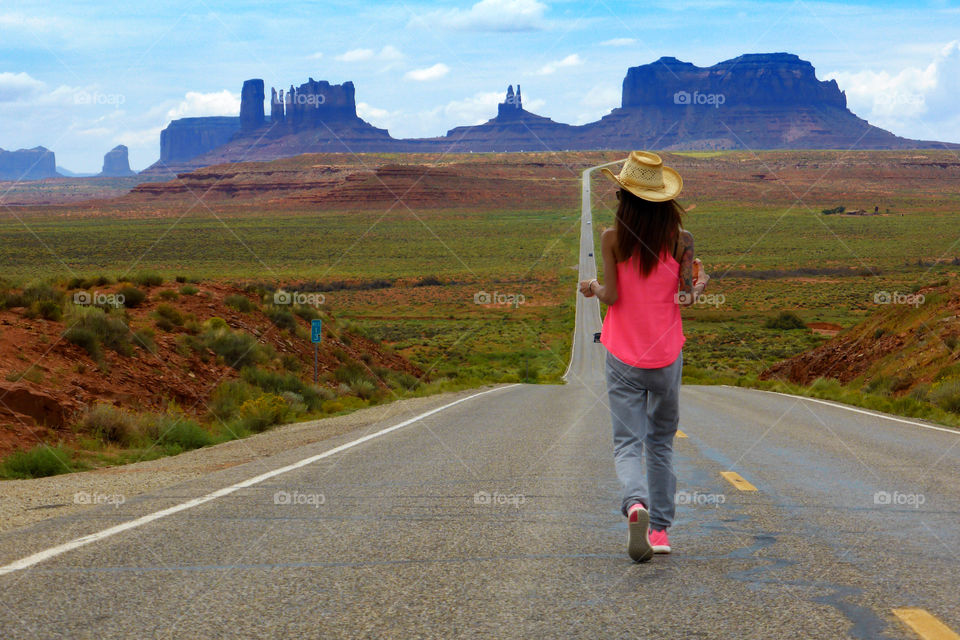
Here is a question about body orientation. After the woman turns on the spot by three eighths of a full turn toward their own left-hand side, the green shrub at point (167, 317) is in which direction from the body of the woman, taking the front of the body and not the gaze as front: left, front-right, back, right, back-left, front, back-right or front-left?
right

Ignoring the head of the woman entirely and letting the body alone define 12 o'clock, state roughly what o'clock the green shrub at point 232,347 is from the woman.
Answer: The green shrub is roughly at 11 o'clock from the woman.

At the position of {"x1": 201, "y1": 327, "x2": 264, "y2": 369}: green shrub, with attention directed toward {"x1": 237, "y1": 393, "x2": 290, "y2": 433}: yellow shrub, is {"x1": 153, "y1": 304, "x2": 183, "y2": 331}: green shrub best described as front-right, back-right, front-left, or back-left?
back-right

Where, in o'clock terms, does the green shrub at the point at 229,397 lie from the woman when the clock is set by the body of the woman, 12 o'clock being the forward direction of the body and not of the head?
The green shrub is roughly at 11 o'clock from the woman.

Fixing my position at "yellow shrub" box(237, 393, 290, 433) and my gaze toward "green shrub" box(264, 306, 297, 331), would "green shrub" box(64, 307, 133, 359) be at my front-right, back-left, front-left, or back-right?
front-left

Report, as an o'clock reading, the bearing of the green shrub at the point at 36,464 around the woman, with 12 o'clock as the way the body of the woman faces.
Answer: The green shrub is roughly at 10 o'clock from the woman.

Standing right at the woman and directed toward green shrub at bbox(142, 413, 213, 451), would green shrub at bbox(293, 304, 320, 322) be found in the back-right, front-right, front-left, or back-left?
front-right

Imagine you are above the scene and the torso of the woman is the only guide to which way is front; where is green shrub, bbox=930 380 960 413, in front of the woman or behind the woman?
in front

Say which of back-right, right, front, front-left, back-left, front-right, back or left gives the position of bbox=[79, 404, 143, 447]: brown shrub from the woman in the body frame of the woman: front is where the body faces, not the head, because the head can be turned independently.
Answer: front-left

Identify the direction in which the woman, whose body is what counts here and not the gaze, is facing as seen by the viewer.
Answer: away from the camera

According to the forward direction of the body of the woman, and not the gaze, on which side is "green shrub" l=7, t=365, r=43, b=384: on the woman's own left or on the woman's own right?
on the woman's own left

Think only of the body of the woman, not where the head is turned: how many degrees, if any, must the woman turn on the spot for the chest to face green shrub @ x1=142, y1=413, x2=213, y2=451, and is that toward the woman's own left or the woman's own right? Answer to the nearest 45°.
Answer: approximately 45° to the woman's own left

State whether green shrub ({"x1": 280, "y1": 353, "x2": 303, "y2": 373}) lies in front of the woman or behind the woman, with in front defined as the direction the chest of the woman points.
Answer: in front
